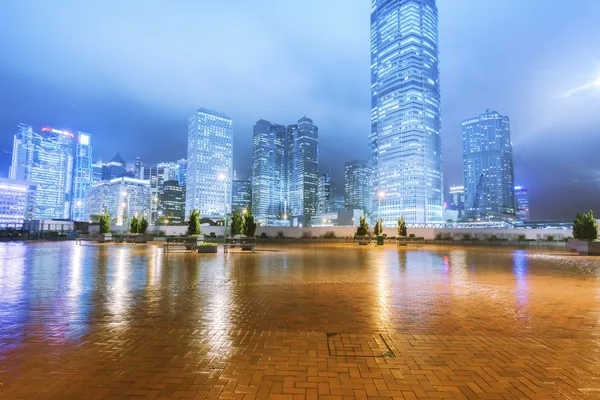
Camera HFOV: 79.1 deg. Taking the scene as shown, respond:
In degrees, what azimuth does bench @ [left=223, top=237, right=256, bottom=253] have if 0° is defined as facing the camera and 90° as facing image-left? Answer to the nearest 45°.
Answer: approximately 0°

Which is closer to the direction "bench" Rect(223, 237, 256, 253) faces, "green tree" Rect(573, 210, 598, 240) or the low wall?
the green tree
